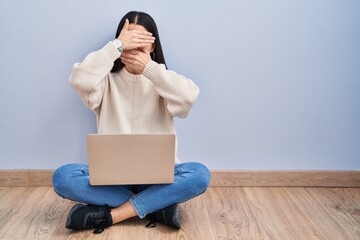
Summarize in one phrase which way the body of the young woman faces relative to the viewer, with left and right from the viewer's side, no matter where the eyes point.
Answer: facing the viewer
